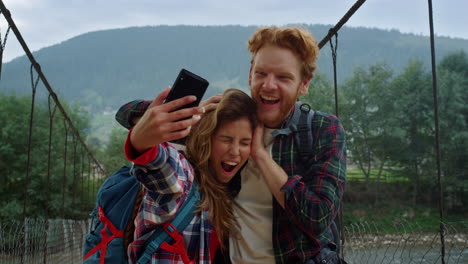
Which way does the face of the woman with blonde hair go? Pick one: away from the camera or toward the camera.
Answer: toward the camera

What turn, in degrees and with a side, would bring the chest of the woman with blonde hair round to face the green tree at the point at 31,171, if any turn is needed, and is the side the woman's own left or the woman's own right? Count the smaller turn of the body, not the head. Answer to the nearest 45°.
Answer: approximately 135° to the woman's own left

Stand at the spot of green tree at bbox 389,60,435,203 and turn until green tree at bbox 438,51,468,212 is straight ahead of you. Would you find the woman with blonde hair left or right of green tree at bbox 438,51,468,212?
right

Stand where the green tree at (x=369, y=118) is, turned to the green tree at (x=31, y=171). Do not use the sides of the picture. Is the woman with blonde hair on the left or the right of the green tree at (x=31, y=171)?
left

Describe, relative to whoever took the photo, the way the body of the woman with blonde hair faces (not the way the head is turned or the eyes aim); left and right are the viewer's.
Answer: facing the viewer and to the right of the viewer

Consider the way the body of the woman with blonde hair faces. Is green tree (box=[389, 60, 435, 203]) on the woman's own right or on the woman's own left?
on the woman's own left
